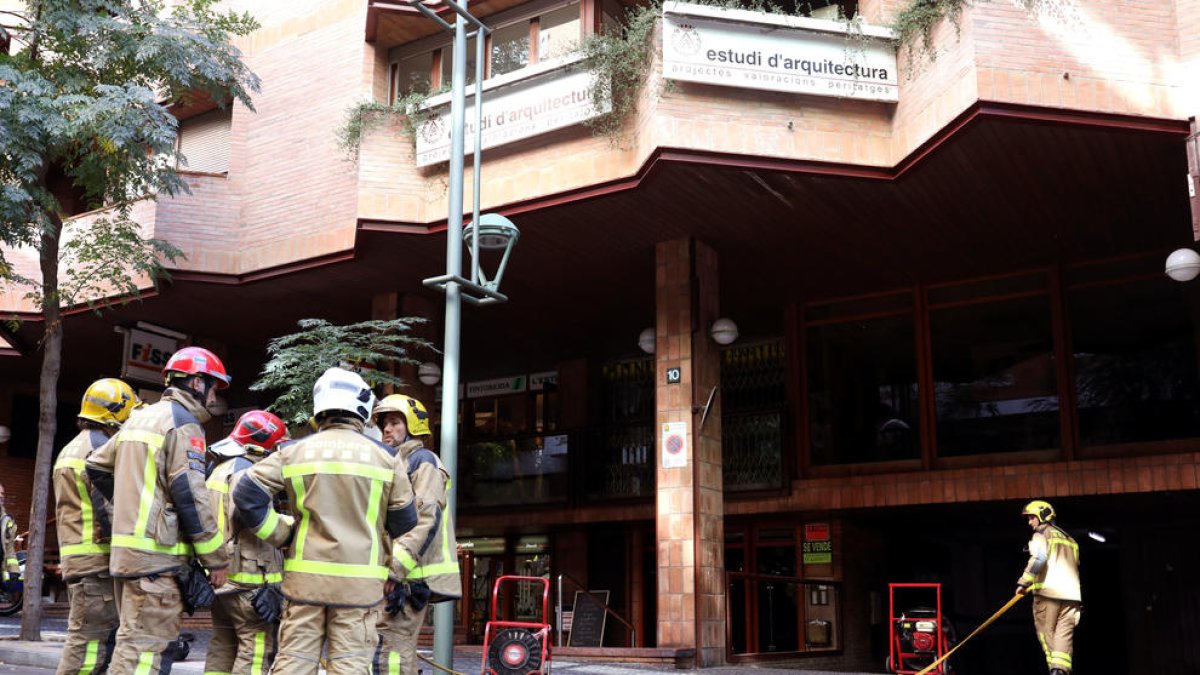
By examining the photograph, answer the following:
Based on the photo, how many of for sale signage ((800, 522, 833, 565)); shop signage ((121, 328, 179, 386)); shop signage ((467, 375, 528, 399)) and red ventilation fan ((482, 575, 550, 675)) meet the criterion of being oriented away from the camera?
0

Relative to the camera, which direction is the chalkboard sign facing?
toward the camera

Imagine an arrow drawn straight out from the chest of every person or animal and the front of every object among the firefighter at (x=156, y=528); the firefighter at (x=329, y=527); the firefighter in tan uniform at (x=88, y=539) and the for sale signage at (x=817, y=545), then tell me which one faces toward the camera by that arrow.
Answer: the for sale signage

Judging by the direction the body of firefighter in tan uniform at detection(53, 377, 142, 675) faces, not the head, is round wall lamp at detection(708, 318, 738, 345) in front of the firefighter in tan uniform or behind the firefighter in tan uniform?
in front

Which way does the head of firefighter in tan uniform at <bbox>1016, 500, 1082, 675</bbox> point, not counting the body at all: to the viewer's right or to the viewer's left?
to the viewer's left

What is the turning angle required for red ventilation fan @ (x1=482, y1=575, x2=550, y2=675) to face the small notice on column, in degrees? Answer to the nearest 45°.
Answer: approximately 135° to its left

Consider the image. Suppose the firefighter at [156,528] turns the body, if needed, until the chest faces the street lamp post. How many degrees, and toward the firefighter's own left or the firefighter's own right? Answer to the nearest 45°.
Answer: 0° — they already face it

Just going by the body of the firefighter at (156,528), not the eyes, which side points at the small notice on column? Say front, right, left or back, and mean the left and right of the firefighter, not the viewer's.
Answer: front

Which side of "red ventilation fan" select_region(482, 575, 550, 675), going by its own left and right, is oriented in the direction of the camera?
front

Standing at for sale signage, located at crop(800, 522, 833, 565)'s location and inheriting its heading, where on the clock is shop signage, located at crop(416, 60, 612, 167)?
shop signage, located at crop(416, 60, 612, 167) is roughly at 1 o'clock from for sale signage, located at crop(800, 522, 833, 565).

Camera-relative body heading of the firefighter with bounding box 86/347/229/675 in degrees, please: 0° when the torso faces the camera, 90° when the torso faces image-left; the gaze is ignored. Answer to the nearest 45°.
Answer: approximately 225°

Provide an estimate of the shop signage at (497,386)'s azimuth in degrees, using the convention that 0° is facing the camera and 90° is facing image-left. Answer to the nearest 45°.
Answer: approximately 45°

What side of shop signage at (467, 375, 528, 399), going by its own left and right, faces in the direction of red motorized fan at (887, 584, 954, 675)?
left

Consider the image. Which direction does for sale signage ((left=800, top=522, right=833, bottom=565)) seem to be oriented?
toward the camera

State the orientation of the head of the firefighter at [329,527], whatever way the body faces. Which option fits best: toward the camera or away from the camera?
away from the camera

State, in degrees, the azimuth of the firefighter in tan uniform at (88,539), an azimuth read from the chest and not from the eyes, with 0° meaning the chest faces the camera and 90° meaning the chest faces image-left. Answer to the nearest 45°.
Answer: approximately 225°

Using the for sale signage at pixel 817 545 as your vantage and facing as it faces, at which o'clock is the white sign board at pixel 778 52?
The white sign board is roughly at 12 o'clock from the for sale signage.
